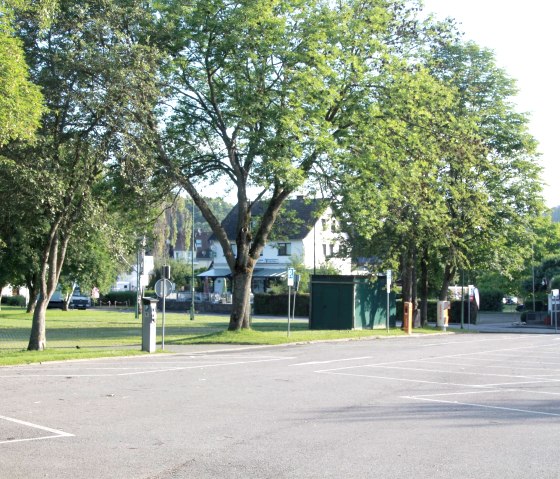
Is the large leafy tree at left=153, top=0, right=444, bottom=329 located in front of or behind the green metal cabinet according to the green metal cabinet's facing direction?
in front

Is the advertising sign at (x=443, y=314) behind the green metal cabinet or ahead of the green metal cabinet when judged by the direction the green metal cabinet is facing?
behind

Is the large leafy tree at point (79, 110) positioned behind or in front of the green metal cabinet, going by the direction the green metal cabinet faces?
in front

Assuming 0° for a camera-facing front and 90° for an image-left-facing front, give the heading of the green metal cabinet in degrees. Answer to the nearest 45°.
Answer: approximately 45°

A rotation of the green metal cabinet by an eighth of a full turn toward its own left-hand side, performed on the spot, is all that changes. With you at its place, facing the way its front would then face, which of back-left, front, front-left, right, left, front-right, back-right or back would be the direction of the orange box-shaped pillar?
left

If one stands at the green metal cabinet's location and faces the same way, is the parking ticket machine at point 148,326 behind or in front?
in front
